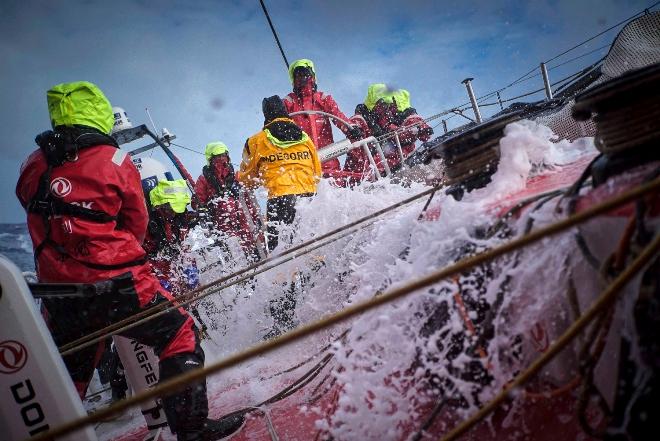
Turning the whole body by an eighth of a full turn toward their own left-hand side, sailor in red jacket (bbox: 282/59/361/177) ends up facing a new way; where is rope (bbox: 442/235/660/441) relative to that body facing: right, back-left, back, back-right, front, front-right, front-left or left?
front-right

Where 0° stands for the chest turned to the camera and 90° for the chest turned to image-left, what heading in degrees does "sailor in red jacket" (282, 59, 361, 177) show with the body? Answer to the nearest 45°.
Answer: approximately 0°

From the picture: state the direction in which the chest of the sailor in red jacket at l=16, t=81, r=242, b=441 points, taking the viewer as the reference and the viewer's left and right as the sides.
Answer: facing away from the viewer and to the right of the viewer

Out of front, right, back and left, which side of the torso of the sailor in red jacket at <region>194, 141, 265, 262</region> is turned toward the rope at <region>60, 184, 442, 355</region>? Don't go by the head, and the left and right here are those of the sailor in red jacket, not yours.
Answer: front

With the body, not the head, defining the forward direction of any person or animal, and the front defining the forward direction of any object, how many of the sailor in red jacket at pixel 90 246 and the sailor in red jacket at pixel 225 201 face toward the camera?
1

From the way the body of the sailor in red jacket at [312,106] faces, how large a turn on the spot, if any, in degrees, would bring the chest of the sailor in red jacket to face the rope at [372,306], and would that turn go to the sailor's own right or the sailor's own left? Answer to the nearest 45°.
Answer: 0° — they already face it

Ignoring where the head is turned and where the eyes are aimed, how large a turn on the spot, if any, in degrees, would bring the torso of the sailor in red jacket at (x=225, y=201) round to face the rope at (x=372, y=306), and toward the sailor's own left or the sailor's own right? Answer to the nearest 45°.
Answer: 0° — they already face it

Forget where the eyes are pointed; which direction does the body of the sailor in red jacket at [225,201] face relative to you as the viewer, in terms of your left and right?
facing the viewer

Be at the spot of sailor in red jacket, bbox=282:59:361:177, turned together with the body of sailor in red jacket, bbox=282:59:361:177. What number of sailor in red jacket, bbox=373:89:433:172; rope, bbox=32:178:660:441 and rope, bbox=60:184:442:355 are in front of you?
2

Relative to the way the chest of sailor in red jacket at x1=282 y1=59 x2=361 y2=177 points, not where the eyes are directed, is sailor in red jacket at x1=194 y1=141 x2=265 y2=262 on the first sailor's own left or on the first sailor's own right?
on the first sailor's own right

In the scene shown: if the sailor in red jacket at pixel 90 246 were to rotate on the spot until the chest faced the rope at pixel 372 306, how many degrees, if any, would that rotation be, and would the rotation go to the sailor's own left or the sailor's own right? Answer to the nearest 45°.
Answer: approximately 135° to the sailor's own right

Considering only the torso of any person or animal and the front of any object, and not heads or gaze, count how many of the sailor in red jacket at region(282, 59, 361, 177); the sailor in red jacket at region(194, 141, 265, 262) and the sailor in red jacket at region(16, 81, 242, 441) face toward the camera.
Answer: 2

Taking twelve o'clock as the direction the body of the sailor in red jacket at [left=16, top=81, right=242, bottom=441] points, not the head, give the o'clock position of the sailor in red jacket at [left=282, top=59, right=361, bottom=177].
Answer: the sailor in red jacket at [left=282, top=59, right=361, bottom=177] is roughly at 12 o'clock from the sailor in red jacket at [left=16, top=81, right=242, bottom=441].

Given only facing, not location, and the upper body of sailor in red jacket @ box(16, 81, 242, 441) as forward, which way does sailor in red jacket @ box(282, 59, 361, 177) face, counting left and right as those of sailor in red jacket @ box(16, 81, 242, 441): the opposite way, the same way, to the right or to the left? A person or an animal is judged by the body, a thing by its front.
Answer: the opposite way
